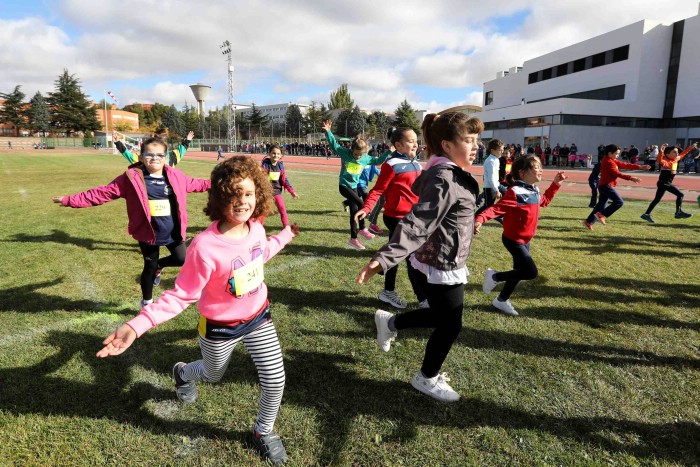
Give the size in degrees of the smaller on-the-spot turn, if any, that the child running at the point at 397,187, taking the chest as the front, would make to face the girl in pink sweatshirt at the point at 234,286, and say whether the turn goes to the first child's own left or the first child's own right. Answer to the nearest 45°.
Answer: approximately 45° to the first child's own right

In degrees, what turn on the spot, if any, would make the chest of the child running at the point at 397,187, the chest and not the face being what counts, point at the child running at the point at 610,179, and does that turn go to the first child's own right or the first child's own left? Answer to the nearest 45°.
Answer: approximately 90° to the first child's own left

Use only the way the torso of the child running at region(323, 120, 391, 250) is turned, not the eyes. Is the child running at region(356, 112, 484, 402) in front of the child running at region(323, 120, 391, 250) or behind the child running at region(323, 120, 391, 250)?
in front
